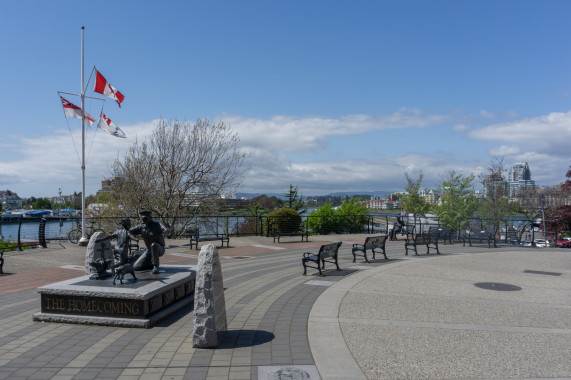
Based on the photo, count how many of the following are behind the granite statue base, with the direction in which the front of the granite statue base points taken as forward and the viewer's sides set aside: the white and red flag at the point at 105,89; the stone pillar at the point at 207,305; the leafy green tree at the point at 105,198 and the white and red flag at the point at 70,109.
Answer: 3

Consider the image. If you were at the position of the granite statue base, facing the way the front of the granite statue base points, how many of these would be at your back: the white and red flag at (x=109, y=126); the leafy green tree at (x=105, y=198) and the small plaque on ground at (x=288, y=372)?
2

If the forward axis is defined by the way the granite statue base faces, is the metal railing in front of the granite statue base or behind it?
behind

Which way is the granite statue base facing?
toward the camera

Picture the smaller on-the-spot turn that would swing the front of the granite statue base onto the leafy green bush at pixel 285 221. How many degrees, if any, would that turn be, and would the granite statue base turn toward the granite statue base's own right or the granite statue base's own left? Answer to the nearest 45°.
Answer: approximately 135° to the granite statue base's own left

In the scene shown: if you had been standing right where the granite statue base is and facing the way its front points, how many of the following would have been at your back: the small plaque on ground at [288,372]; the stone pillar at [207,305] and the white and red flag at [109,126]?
1

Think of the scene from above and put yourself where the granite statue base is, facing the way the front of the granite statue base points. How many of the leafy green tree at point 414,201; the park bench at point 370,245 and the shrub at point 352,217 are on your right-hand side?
0

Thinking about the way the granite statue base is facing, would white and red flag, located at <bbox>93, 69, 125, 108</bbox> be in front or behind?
behind

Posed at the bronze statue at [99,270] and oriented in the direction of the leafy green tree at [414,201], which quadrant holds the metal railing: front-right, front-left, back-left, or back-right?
front-left

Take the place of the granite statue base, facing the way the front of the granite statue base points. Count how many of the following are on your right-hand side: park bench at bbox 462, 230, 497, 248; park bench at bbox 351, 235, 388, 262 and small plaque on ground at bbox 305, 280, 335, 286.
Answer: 0

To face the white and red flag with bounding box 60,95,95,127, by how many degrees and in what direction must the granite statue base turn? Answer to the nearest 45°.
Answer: approximately 180°

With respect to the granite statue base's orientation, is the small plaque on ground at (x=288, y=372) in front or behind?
in front
